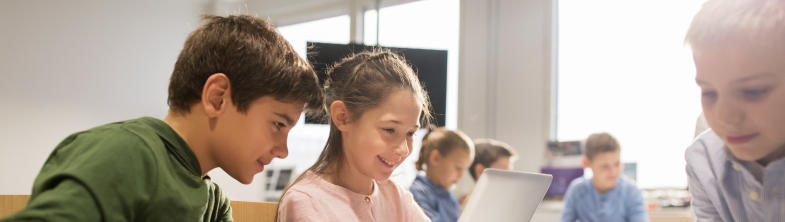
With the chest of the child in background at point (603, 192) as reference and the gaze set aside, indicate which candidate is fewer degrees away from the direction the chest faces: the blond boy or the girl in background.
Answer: the blond boy

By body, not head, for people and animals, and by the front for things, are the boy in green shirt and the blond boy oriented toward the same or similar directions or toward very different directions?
very different directions

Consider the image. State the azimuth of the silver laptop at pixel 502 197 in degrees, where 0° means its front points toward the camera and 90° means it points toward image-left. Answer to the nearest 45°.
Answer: approximately 135°

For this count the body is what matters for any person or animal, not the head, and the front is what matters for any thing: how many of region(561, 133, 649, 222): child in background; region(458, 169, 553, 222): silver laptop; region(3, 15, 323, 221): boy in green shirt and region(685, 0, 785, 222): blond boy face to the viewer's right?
1

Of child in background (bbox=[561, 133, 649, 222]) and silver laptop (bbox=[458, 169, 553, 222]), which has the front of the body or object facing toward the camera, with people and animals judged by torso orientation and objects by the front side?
the child in background

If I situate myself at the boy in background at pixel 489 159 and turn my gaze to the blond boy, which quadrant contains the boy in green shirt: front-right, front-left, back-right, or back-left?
front-right

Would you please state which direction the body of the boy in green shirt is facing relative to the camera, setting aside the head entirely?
to the viewer's right

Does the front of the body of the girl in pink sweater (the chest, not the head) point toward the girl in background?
no

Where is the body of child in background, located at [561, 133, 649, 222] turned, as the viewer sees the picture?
toward the camera

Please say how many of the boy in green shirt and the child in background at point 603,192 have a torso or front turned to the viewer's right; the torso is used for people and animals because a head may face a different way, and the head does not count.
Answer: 1

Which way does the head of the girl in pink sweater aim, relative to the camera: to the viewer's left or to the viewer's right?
to the viewer's right

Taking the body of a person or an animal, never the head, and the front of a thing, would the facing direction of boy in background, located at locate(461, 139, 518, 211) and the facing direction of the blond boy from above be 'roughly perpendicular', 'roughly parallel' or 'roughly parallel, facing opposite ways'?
roughly perpendicular

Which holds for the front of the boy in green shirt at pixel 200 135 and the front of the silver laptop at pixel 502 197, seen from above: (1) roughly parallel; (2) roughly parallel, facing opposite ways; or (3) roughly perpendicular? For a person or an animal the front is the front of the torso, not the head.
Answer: roughly perpendicular

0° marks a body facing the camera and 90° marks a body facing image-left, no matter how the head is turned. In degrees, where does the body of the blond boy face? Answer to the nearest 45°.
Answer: approximately 45°

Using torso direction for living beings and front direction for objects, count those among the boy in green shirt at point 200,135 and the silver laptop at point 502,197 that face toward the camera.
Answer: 0
